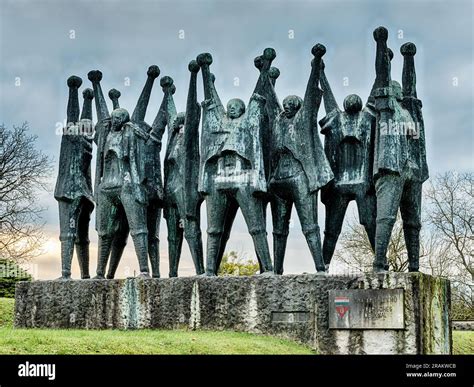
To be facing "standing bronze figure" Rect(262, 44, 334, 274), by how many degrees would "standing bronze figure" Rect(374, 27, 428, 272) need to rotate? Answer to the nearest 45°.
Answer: approximately 135° to its right

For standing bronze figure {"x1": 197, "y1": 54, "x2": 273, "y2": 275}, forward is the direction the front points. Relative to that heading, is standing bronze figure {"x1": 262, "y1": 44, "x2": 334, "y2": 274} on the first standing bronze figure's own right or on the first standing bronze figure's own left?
on the first standing bronze figure's own left

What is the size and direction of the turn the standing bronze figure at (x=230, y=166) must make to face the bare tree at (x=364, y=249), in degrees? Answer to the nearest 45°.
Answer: approximately 180°

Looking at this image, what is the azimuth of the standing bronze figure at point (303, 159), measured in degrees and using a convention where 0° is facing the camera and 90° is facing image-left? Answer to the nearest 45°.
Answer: approximately 45°

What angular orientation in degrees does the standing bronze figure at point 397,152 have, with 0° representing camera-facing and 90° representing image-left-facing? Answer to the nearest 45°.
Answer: approximately 315°

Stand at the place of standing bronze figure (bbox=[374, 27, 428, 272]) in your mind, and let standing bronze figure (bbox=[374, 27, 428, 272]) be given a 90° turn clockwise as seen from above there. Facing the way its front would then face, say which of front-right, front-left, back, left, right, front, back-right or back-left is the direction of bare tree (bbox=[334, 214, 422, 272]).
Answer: back-right

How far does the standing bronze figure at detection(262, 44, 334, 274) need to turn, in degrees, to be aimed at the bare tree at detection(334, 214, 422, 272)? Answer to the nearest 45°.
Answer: approximately 135° to its right

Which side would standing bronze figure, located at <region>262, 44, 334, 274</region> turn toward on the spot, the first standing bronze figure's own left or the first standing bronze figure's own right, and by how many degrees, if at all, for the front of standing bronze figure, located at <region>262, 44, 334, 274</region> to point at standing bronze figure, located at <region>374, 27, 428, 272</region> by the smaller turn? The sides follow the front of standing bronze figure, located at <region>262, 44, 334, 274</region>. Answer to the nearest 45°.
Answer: approximately 135° to the first standing bronze figure's own left

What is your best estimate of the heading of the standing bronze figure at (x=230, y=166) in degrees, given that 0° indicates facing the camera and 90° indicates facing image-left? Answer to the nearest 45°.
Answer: approximately 0°
